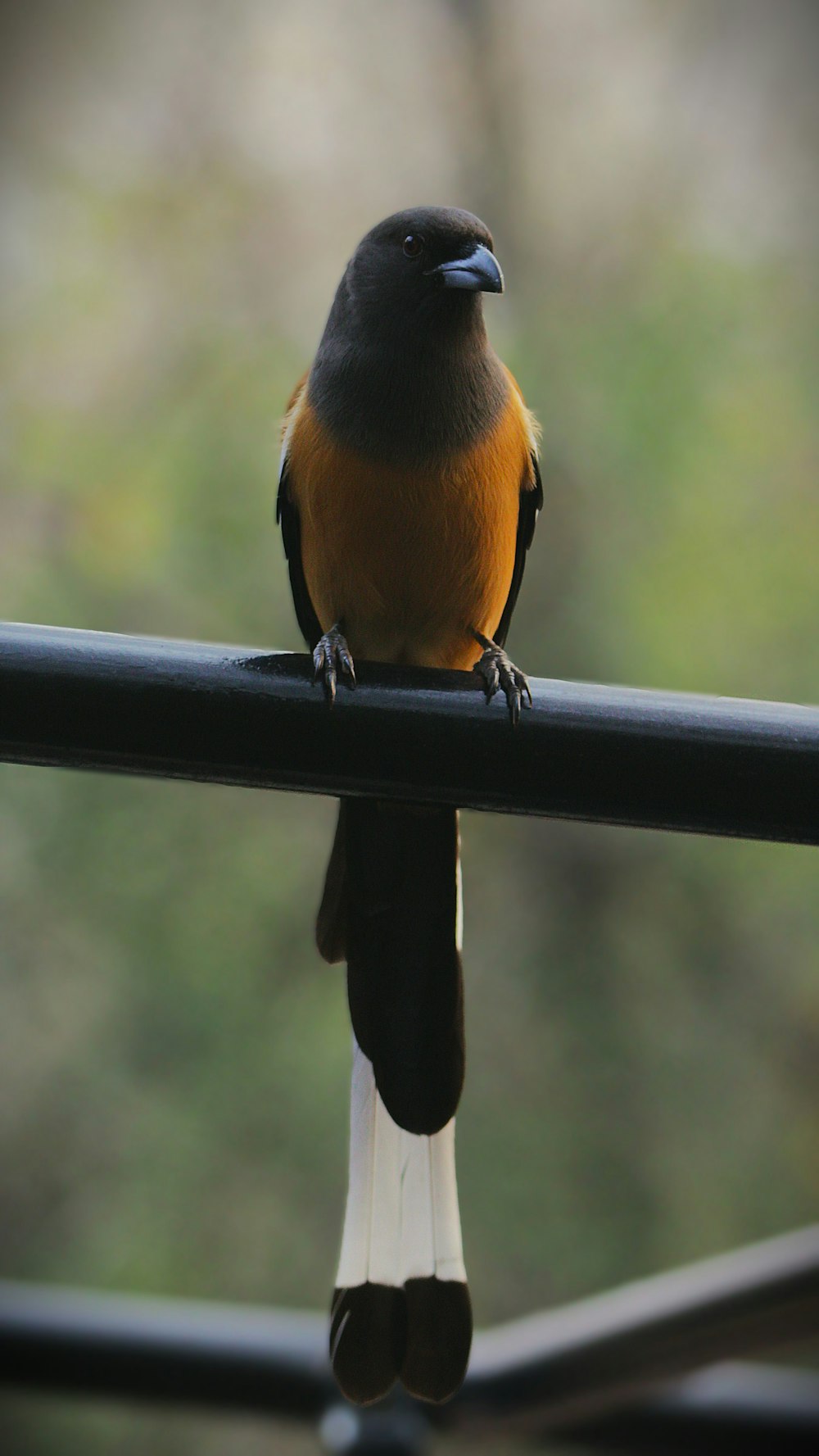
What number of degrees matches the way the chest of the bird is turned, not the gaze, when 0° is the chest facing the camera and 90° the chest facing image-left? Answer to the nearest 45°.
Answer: approximately 0°
